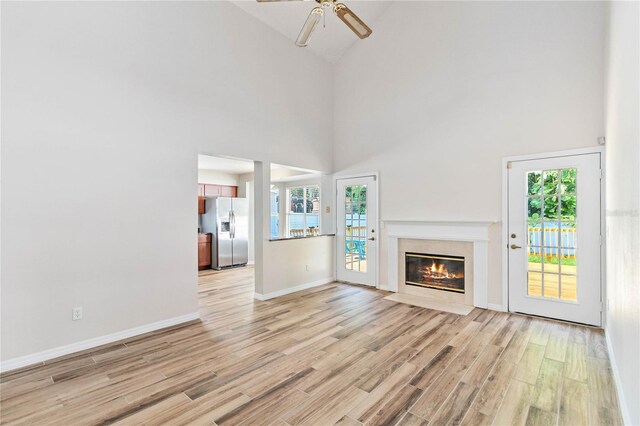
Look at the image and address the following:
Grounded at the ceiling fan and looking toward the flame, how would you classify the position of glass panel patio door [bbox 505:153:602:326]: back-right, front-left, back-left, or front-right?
front-right

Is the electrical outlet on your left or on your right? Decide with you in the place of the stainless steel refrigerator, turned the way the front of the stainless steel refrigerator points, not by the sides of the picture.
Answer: on your right

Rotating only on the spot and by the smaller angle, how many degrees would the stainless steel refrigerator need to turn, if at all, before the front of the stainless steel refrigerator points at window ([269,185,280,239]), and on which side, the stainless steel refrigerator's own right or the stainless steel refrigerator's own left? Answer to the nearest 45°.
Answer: approximately 45° to the stainless steel refrigerator's own left

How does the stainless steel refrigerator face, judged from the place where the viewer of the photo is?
facing the viewer and to the right of the viewer
